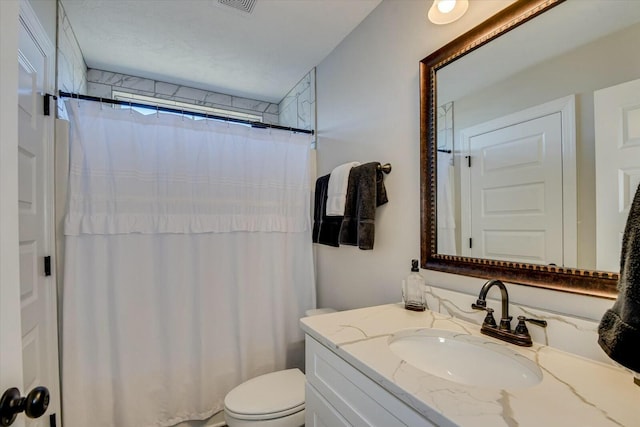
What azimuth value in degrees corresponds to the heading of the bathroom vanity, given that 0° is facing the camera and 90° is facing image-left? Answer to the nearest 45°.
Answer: approximately 45°

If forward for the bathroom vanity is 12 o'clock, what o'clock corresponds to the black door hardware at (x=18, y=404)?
The black door hardware is roughly at 12 o'clock from the bathroom vanity.

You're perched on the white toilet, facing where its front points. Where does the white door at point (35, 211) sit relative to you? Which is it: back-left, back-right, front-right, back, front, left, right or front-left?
front-right

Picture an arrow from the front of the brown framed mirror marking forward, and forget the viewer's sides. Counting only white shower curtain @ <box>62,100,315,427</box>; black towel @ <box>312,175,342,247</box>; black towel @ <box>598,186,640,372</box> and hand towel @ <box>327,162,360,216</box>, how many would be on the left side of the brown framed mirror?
1

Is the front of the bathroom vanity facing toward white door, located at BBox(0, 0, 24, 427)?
yes

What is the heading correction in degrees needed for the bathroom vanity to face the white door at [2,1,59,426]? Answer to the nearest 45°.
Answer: approximately 45° to its right

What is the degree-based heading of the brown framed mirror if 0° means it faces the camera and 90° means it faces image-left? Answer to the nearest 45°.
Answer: approximately 45°

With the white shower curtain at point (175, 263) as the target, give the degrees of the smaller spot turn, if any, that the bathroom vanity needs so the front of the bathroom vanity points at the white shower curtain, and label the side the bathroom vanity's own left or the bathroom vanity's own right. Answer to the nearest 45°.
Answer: approximately 45° to the bathroom vanity's own right

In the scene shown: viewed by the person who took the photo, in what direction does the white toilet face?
facing the viewer and to the left of the viewer
